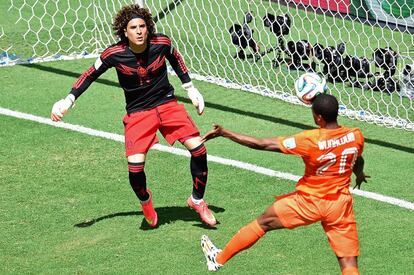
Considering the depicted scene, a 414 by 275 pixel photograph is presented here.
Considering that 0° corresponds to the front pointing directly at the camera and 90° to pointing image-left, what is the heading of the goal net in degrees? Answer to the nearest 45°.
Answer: approximately 45°

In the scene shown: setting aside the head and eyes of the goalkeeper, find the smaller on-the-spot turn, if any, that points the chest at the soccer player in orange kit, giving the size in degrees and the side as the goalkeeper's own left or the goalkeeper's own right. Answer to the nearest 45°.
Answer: approximately 45° to the goalkeeper's own left

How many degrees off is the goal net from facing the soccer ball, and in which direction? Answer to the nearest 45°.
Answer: approximately 45° to its left

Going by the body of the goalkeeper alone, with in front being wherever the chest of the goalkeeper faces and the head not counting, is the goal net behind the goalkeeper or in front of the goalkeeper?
behind
